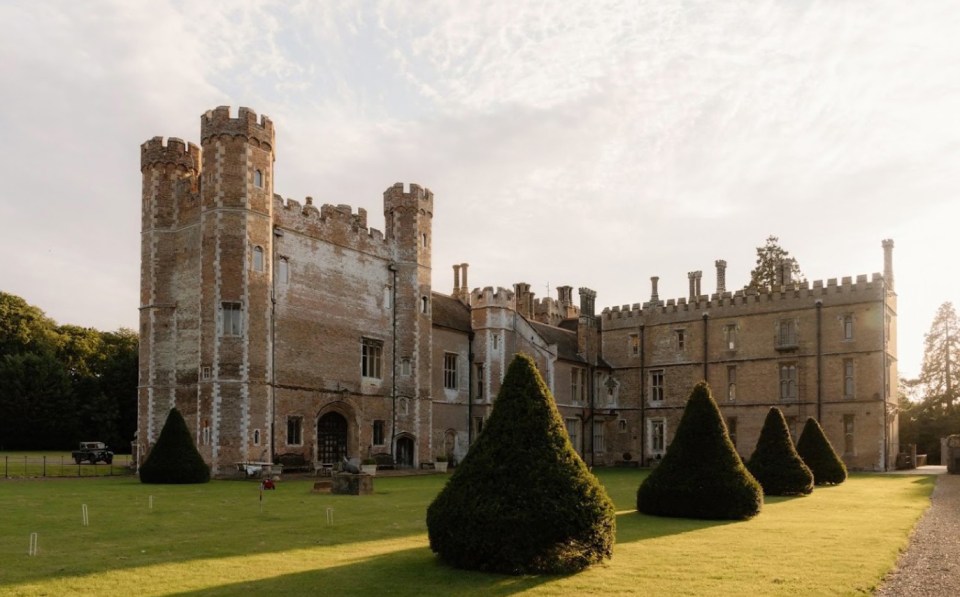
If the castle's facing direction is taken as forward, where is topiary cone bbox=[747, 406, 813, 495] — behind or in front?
in front

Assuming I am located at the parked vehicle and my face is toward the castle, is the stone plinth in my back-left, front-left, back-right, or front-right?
front-right

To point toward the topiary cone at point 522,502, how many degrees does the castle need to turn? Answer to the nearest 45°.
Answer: approximately 45° to its right

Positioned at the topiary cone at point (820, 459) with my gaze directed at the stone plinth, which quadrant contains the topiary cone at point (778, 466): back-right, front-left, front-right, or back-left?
front-left

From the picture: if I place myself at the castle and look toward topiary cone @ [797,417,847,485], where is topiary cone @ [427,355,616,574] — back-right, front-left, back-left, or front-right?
front-right

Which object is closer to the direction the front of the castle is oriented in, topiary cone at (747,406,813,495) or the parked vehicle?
the topiary cone

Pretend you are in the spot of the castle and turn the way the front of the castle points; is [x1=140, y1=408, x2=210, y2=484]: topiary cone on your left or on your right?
on your right

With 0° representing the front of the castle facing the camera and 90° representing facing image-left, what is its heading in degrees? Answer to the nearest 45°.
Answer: approximately 315°

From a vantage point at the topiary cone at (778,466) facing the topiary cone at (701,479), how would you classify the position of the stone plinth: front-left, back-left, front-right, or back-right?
front-right

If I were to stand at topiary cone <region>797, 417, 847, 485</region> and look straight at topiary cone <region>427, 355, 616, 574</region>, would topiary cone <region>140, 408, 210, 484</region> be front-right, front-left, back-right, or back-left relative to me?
front-right
